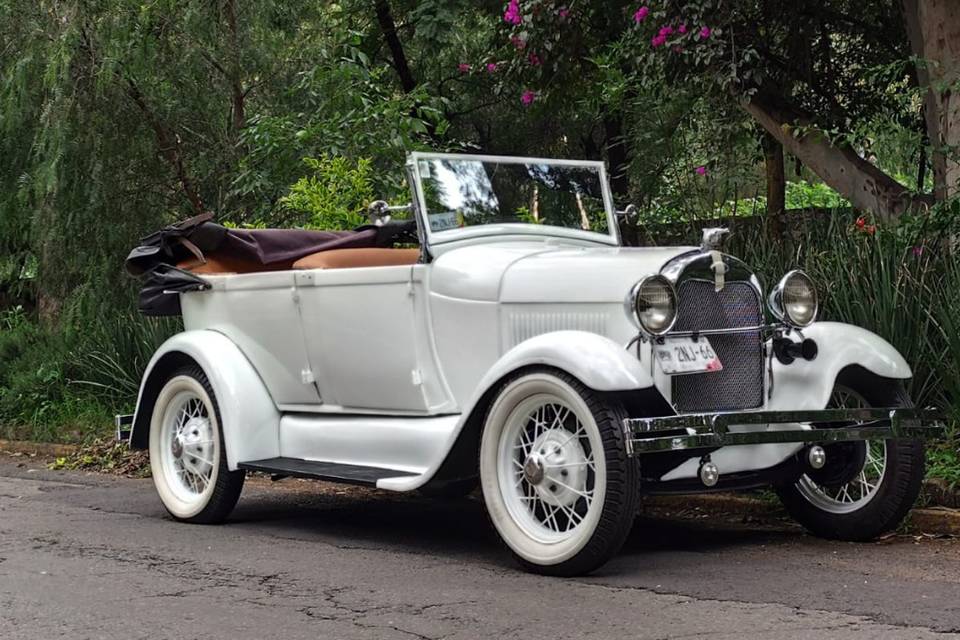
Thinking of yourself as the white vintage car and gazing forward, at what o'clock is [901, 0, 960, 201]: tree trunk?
The tree trunk is roughly at 9 o'clock from the white vintage car.

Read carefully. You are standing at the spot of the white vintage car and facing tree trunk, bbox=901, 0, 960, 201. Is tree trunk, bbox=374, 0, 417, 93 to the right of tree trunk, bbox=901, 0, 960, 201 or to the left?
left

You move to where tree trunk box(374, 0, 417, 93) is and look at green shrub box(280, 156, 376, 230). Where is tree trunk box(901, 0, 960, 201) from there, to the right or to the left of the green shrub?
left

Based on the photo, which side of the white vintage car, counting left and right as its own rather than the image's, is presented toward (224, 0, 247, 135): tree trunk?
back

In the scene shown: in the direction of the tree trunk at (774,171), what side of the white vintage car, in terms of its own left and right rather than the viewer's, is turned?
left

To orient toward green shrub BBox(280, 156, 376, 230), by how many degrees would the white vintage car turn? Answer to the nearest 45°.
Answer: approximately 135° to its left

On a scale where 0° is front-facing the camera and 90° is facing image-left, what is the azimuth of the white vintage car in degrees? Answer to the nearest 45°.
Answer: approximately 315°

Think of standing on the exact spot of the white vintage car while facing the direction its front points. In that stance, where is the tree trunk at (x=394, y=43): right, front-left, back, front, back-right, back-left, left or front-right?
back-left

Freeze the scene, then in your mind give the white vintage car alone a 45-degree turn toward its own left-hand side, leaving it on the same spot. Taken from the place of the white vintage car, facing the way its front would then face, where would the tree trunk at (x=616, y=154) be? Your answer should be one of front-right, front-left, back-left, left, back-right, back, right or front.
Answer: left

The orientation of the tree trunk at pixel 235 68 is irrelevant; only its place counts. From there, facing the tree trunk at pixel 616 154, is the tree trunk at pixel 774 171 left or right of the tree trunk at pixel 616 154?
right
